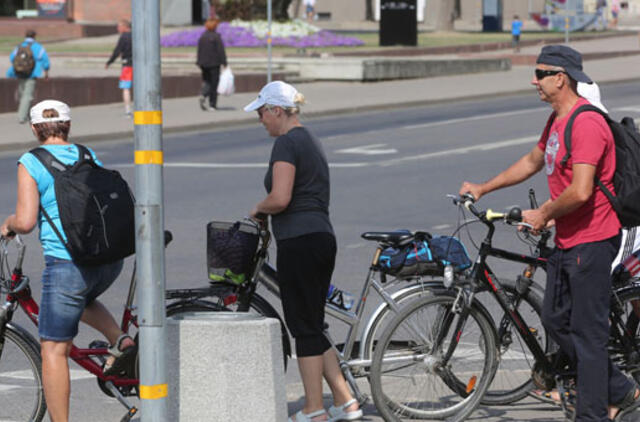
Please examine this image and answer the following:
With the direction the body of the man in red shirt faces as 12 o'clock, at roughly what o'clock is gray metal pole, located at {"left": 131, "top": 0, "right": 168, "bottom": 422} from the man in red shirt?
The gray metal pole is roughly at 11 o'clock from the man in red shirt.

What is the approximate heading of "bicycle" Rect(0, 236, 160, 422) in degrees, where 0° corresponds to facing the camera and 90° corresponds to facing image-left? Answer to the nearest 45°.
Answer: approximately 90°

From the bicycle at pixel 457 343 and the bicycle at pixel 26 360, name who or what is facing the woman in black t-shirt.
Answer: the bicycle at pixel 457 343

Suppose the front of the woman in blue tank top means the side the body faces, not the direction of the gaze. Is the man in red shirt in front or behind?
behind

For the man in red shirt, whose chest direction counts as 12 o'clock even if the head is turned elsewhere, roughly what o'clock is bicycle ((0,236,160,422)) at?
The bicycle is roughly at 12 o'clock from the man in red shirt.

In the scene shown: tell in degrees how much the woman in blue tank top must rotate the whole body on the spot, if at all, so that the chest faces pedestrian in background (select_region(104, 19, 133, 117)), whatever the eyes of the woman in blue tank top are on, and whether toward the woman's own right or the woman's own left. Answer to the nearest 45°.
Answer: approximately 45° to the woman's own right

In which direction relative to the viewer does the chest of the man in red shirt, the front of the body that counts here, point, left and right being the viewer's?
facing to the left of the viewer

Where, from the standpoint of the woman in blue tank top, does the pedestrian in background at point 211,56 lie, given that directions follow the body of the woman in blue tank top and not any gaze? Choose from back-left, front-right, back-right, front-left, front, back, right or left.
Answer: front-right

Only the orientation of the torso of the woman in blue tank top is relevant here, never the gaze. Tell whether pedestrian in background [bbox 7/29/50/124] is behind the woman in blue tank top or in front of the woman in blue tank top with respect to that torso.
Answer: in front

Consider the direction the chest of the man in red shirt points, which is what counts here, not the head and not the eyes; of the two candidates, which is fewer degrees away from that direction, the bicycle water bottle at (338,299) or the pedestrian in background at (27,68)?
the bicycle water bottle

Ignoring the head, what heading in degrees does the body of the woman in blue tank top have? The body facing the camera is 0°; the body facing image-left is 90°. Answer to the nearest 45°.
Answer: approximately 135°

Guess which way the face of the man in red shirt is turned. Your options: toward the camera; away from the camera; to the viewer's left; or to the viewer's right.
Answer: to the viewer's left

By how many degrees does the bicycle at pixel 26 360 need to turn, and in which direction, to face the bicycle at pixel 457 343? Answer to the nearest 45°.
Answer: approximately 180°

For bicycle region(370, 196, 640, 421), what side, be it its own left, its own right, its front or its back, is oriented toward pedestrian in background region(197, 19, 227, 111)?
right

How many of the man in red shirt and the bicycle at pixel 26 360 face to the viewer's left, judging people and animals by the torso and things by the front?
2

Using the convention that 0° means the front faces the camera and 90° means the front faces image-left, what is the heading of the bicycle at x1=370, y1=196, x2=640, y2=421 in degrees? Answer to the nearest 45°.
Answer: approximately 90°
